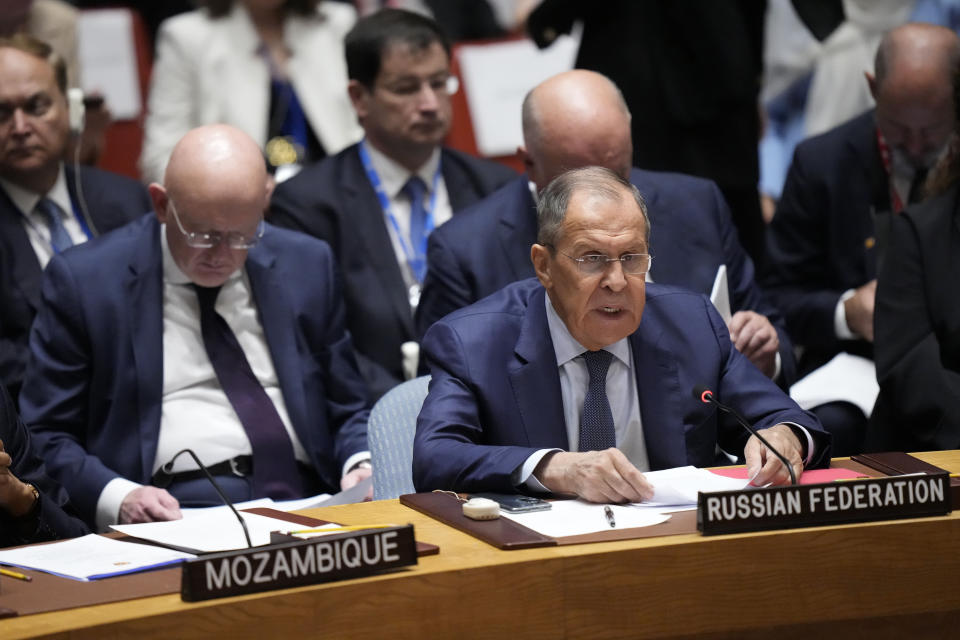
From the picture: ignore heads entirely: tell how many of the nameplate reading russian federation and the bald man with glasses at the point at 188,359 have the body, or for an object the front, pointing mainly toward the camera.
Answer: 2

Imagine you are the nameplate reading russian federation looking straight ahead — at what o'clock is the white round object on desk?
The white round object on desk is roughly at 3 o'clock from the nameplate reading russian federation.

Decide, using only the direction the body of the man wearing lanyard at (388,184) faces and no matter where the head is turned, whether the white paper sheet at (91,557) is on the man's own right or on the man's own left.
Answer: on the man's own right

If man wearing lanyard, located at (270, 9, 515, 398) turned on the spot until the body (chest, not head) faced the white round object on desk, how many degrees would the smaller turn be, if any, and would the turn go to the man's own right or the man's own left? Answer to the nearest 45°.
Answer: approximately 45° to the man's own right

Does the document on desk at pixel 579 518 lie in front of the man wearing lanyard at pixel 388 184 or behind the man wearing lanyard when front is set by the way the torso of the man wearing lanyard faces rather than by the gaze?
in front

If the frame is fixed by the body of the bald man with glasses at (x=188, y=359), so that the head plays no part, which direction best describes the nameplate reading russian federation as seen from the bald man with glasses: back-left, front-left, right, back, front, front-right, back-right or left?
front-left

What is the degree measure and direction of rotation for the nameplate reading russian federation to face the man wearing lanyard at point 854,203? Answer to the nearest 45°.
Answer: approximately 180°

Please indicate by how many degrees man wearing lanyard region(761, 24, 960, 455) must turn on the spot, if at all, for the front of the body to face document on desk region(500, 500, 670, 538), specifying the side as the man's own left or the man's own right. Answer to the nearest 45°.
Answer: approximately 45° to the man's own right

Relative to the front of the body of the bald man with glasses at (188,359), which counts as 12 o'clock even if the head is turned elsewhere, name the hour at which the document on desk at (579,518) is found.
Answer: The document on desk is roughly at 11 o'clock from the bald man with glasses.

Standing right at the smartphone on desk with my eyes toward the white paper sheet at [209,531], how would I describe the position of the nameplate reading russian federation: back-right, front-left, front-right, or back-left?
back-left

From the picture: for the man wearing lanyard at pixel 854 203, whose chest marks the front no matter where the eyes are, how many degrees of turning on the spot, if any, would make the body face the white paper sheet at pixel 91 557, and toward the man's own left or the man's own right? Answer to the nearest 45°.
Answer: approximately 90° to the man's own right

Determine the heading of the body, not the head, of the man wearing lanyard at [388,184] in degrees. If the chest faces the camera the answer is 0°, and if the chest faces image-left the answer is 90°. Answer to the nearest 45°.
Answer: approximately 315°

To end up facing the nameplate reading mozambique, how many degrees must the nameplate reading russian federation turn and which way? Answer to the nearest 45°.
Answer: approximately 45° to its right

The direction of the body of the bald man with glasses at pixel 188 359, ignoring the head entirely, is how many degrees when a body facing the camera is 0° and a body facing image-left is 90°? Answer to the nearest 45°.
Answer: approximately 0°

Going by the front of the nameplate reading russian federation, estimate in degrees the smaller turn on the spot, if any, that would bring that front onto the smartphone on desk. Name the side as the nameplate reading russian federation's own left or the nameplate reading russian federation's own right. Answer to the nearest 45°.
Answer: approximately 90° to the nameplate reading russian federation's own right
